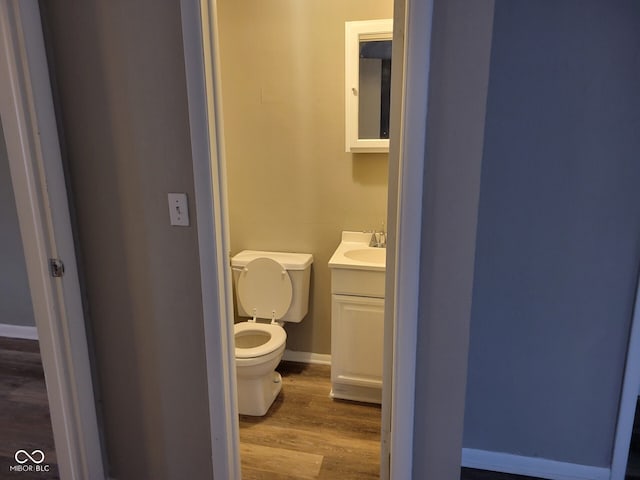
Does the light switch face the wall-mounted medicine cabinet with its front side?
no

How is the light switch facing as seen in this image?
toward the camera

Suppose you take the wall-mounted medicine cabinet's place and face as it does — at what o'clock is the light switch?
The light switch is roughly at 1 o'clock from the wall-mounted medicine cabinet.

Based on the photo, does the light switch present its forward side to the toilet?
no

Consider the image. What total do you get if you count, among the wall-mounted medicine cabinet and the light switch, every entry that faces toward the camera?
2

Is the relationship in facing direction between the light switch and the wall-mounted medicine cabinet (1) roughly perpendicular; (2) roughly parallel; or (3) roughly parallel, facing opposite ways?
roughly parallel

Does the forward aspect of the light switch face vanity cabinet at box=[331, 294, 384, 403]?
no

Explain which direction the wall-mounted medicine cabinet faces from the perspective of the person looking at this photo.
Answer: facing the viewer
